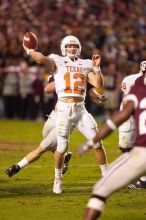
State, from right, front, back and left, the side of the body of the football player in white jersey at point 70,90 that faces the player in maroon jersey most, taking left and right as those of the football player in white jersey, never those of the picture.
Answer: front

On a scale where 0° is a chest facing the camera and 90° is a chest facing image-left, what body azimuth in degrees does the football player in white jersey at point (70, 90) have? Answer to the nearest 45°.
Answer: approximately 0°
